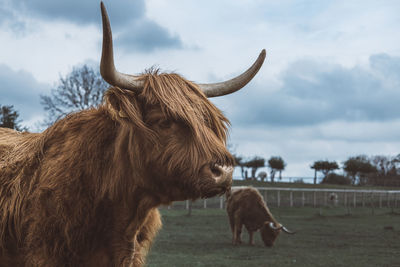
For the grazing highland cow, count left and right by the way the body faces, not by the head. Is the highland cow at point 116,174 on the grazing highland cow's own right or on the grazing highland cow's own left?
on the grazing highland cow's own right

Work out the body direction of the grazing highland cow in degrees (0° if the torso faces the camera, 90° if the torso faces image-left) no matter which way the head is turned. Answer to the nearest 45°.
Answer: approximately 315°

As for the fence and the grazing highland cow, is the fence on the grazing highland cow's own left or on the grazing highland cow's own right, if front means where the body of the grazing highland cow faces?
on the grazing highland cow's own left
